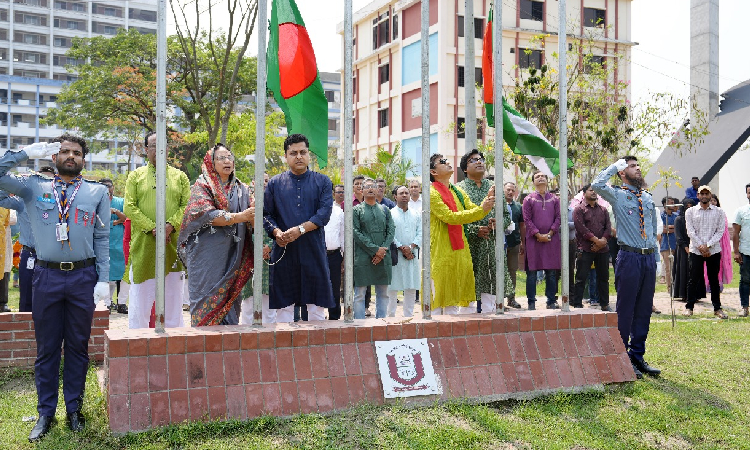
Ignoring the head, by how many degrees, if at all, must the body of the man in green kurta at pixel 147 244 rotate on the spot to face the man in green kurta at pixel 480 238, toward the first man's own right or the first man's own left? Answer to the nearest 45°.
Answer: approximately 90° to the first man's own left

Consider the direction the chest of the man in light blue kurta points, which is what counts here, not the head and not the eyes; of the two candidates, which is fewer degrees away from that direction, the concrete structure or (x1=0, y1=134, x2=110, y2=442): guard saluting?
the guard saluting

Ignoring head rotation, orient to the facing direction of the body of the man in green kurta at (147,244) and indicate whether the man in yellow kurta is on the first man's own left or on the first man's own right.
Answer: on the first man's own left

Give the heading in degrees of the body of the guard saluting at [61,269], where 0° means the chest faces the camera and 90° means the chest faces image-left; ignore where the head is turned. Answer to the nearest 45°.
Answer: approximately 0°

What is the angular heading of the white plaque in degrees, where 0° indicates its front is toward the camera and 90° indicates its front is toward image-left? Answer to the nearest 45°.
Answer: approximately 0°

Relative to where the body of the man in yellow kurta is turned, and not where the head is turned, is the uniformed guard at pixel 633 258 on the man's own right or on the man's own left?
on the man's own left

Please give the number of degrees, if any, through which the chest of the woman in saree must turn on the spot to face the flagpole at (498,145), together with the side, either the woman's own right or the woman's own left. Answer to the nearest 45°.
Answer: approximately 45° to the woman's own left
